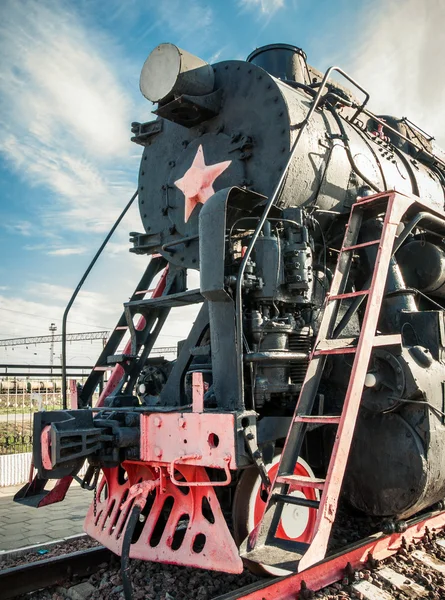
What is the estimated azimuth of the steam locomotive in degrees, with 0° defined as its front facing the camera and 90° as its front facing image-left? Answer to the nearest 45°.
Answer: approximately 45°
